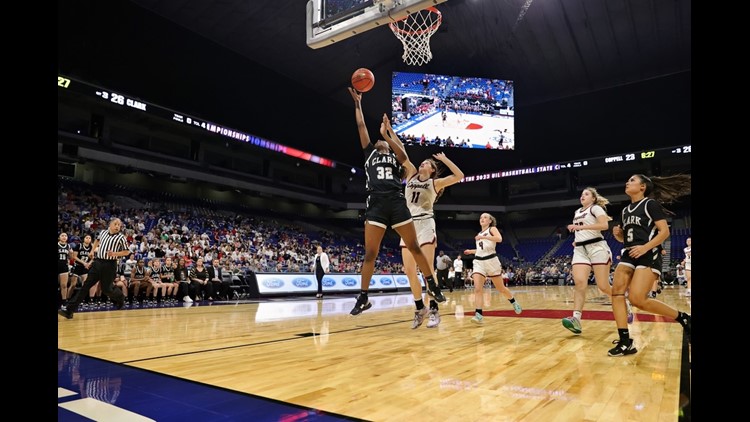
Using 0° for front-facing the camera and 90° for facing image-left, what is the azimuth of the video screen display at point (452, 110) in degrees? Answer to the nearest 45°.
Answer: approximately 0°

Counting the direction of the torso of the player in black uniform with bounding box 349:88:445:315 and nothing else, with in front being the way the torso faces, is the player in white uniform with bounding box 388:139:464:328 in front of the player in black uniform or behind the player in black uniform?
behind

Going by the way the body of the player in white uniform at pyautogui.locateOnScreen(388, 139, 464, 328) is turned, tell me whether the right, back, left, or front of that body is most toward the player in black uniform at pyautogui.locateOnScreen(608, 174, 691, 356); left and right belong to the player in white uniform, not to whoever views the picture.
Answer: left

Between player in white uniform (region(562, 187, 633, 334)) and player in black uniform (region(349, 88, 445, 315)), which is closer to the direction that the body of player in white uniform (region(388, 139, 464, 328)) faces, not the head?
the player in black uniform

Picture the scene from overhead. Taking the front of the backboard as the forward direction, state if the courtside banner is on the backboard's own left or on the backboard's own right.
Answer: on the backboard's own left

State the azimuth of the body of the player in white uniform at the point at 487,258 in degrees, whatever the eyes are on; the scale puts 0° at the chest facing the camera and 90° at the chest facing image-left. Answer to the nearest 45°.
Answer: approximately 45°

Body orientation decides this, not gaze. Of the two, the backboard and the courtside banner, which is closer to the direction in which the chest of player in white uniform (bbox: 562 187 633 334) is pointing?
the backboard

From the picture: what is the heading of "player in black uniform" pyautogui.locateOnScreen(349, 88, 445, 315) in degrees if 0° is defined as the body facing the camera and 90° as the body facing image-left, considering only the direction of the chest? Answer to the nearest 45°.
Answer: approximately 0°

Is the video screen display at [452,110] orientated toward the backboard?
yes

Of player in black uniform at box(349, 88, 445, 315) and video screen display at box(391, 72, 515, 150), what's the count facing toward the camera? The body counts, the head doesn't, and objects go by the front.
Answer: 2

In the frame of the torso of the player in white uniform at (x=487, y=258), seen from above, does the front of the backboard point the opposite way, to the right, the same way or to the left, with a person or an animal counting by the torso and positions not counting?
the opposite way
